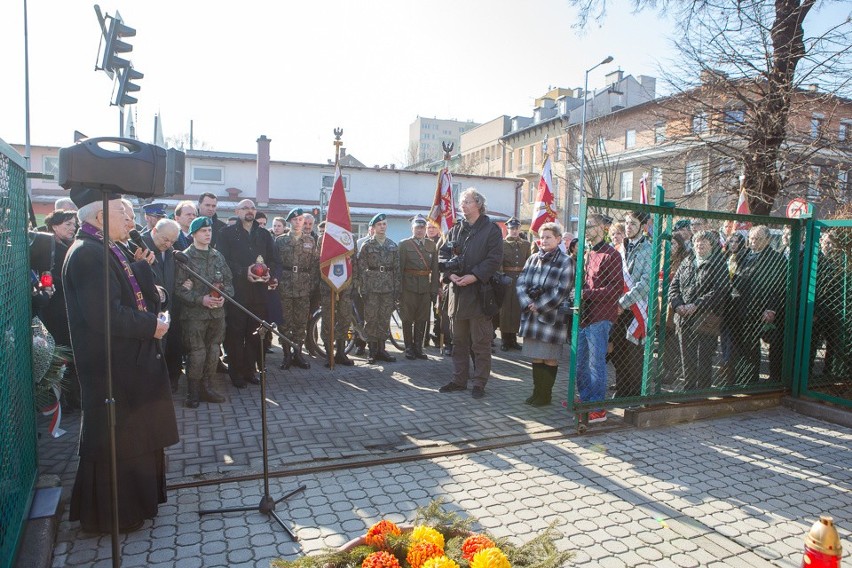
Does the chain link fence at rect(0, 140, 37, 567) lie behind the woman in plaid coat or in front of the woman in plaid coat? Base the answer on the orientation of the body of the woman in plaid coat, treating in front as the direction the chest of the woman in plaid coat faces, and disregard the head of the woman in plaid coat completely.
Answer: in front

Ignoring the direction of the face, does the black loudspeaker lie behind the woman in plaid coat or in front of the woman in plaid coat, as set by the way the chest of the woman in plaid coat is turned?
in front

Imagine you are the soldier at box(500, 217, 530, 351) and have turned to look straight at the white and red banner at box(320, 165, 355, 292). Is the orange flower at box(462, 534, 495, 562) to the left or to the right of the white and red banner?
left

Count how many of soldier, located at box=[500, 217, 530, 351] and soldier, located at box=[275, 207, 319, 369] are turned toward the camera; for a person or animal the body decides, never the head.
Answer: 2

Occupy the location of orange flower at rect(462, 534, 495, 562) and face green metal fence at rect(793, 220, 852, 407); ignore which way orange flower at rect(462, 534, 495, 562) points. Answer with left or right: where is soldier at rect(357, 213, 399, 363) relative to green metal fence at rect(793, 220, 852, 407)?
left

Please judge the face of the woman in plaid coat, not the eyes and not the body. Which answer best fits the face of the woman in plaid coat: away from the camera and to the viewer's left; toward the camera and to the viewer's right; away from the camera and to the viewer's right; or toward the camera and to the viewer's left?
toward the camera and to the viewer's left

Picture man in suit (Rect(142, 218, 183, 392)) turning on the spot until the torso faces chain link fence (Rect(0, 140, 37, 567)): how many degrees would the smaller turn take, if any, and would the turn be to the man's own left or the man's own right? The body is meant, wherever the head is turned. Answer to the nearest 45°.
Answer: approximately 45° to the man's own right
